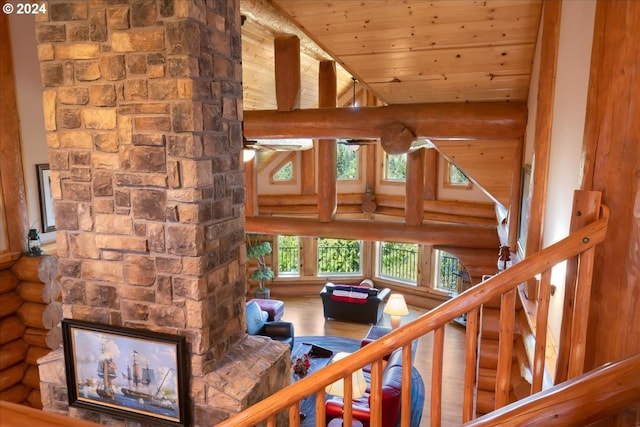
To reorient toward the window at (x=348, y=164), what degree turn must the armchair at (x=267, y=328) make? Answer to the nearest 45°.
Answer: approximately 90° to its left

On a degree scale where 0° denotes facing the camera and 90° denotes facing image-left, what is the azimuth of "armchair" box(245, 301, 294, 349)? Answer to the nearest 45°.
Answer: approximately 315°

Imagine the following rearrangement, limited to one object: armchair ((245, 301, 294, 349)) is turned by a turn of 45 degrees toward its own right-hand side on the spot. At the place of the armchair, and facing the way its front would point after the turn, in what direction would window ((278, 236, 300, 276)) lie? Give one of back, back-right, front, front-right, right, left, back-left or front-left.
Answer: back
